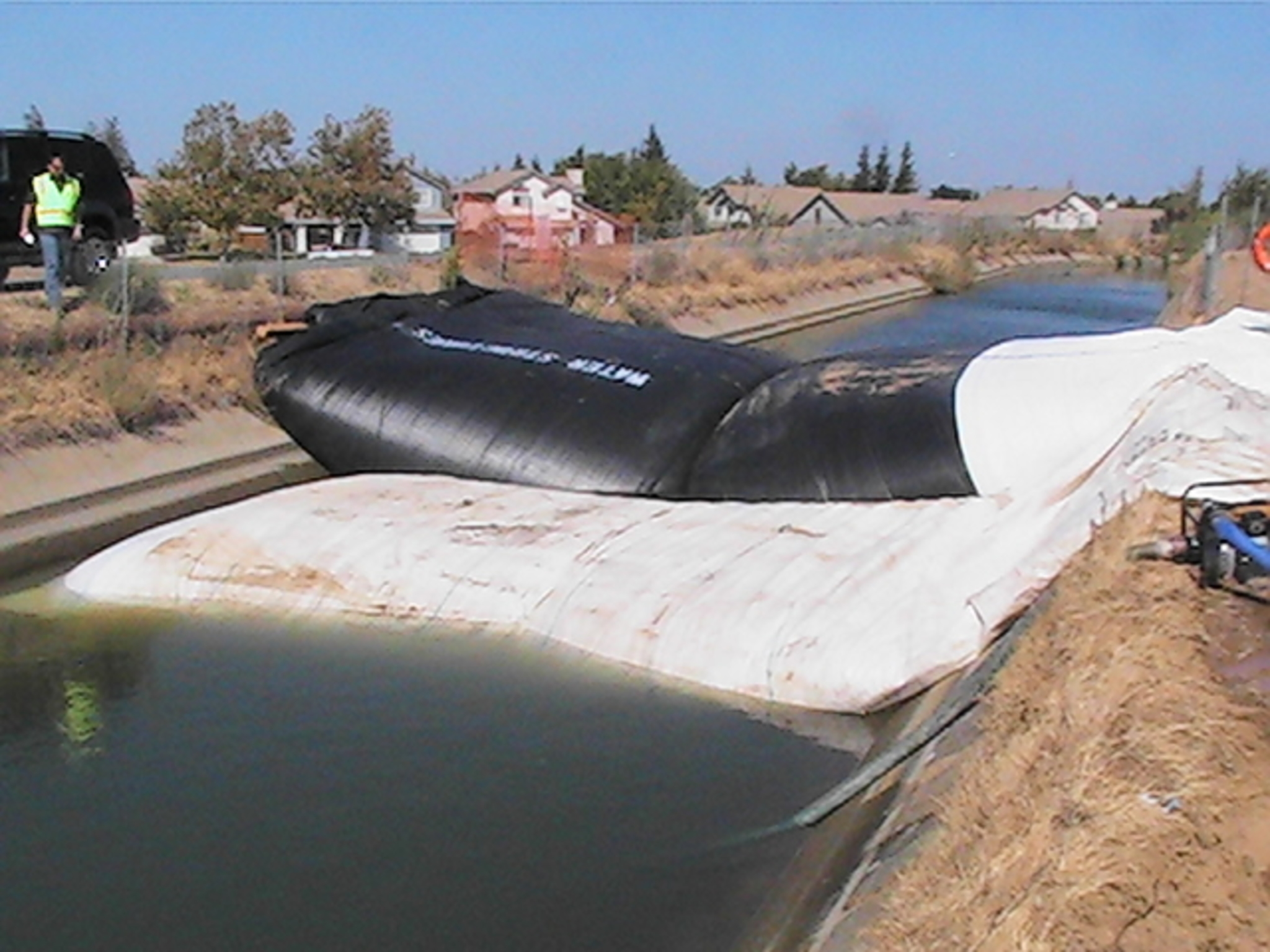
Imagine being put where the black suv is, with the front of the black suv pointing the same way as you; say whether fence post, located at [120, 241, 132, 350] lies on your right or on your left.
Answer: on your left

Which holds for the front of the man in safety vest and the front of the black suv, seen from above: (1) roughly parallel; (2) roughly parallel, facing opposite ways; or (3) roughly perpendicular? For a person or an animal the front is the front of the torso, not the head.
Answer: roughly perpendicular

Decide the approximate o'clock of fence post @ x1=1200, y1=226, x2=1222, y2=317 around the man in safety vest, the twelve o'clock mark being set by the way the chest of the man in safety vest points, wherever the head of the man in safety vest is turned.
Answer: The fence post is roughly at 9 o'clock from the man in safety vest.

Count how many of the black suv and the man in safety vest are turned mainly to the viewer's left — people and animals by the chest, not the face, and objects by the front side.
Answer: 1

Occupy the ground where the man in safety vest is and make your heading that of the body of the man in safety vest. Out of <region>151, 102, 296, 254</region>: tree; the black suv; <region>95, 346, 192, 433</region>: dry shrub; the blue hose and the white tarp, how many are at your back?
2

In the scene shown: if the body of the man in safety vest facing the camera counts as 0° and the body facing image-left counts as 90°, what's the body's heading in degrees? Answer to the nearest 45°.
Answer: approximately 0°

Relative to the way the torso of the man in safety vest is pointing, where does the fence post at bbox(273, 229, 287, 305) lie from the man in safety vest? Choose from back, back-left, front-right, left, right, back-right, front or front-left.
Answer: back-left

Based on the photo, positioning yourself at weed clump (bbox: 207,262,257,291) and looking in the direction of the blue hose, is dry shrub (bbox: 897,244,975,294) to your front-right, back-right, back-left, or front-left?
back-left

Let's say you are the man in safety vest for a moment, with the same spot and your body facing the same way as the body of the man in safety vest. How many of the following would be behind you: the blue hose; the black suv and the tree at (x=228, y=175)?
2

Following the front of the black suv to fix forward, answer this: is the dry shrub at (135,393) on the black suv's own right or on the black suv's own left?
on the black suv's own left

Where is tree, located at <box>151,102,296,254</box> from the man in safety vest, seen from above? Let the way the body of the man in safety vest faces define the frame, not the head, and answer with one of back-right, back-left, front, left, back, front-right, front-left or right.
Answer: back

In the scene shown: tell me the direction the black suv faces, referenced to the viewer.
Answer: facing to the left of the viewer

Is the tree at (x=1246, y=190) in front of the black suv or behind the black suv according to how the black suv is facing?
behind
